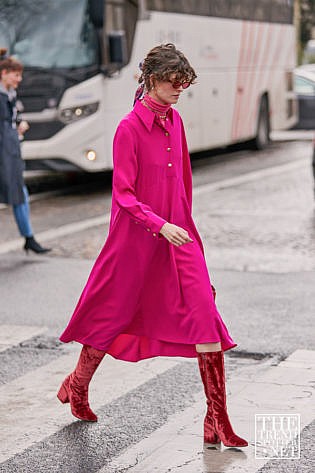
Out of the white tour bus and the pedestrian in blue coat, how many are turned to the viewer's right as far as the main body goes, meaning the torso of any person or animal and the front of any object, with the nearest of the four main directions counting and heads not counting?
1

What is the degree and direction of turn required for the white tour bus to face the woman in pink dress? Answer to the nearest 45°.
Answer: approximately 45° to its left

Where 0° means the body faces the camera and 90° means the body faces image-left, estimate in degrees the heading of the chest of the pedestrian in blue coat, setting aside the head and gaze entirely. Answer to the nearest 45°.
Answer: approximately 270°

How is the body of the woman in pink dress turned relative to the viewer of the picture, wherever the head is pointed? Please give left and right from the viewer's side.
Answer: facing the viewer and to the right of the viewer

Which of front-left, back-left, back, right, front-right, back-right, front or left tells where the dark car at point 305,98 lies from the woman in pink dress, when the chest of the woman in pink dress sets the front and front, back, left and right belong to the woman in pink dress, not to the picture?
back-left

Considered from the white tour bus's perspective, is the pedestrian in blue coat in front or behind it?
in front

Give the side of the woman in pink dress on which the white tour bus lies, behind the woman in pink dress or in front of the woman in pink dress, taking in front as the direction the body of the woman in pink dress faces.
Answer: behind

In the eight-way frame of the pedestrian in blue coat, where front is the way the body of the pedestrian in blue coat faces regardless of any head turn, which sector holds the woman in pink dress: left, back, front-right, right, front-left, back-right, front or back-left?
right

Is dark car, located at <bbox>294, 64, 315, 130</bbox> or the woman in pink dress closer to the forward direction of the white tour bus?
the woman in pink dress

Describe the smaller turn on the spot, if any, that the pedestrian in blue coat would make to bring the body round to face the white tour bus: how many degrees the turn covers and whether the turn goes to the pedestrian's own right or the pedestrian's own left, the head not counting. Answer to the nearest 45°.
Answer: approximately 90° to the pedestrian's own left

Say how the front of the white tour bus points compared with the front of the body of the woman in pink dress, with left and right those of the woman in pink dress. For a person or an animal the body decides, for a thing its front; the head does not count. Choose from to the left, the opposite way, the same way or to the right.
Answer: to the right

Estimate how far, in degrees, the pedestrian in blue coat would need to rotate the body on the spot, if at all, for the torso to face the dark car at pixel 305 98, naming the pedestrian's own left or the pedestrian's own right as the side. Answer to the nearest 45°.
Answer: approximately 45° to the pedestrian's own left
